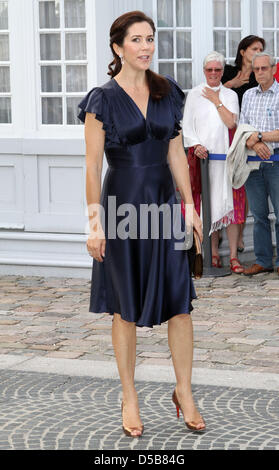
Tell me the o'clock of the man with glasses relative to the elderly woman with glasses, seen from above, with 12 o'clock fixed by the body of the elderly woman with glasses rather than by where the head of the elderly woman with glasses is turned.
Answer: The man with glasses is roughly at 10 o'clock from the elderly woman with glasses.

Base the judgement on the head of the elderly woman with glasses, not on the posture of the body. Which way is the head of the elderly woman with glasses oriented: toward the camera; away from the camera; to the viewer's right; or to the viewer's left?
toward the camera

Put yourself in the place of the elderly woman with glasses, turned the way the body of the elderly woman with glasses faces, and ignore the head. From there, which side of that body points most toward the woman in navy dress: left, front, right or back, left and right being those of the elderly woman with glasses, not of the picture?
front

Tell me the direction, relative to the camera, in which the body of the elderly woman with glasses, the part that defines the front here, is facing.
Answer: toward the camera

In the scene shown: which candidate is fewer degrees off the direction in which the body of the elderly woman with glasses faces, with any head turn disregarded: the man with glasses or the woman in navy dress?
the woman in navy dress
